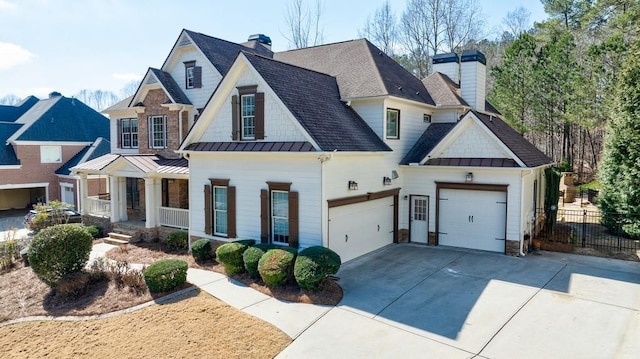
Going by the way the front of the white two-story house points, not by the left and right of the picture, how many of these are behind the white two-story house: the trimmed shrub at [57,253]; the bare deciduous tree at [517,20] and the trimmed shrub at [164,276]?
1

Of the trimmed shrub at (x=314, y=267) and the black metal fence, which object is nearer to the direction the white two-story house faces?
the trimmed shrub

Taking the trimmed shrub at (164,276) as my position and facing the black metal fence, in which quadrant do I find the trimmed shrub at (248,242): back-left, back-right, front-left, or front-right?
front-left

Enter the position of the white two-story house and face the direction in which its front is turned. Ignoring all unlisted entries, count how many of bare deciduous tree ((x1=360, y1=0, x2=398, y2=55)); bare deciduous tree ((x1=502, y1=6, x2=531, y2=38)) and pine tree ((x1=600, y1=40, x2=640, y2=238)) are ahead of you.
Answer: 0

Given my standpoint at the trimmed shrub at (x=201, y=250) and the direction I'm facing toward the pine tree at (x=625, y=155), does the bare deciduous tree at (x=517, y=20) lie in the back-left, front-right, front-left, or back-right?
front-left

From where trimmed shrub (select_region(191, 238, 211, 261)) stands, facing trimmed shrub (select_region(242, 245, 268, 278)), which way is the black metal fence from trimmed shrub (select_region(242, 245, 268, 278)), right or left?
left

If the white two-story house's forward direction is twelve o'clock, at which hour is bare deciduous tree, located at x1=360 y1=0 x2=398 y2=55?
The bare deciduous tree is roughly at 5 o'clock from the white two-story house.

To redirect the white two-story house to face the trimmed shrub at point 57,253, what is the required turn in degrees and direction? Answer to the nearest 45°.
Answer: approximately 45° to its right

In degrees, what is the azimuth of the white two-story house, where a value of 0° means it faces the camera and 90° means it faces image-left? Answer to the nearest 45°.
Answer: approximately 45°

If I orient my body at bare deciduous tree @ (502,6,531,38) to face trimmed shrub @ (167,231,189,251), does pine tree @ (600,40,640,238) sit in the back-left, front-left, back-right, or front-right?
front-left

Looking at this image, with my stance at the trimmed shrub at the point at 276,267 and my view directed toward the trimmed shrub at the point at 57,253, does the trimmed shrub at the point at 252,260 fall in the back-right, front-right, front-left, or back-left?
front-right

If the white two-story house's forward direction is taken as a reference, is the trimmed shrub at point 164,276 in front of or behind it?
in front

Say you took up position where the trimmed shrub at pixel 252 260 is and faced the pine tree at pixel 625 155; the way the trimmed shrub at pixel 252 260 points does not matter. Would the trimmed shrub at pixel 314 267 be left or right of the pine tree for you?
right

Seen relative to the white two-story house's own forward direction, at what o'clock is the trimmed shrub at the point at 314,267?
The trimmed shrub is roughly at 11 o'clock from the white two-story house.

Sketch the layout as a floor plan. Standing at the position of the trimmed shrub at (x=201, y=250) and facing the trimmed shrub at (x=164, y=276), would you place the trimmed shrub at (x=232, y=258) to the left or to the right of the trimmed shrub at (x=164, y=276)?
left

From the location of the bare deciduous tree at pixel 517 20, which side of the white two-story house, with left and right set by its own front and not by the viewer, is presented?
back
